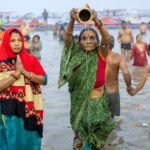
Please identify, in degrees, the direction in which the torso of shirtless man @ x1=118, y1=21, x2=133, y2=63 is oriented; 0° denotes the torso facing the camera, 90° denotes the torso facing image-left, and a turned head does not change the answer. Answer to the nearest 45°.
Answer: approximately 0°

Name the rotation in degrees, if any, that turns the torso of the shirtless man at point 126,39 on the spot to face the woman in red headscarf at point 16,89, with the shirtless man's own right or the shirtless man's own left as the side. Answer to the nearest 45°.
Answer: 0° — they already face them

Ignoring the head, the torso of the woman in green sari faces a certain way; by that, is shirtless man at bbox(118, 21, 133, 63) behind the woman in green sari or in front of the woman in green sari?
behind

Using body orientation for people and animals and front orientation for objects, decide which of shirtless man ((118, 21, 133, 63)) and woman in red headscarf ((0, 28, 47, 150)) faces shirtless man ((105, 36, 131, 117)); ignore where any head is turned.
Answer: shirtless man ((118, 21, 133, 63))

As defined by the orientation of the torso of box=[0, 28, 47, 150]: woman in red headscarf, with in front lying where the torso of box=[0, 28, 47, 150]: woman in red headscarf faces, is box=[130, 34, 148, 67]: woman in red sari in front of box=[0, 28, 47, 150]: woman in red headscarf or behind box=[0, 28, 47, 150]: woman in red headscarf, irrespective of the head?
behind

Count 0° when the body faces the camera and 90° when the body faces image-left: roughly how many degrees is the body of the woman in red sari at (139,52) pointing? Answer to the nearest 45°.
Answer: approximately 0°
